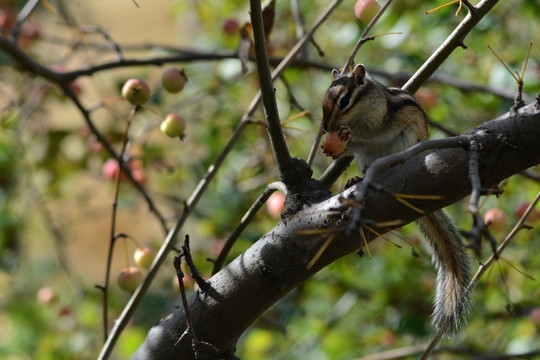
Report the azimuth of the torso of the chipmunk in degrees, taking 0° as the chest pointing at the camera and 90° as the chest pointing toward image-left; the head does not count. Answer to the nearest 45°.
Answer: approximately 90°

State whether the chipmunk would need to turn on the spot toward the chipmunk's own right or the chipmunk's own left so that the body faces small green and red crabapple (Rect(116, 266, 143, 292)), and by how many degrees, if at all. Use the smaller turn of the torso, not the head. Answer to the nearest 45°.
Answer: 0° — it already faces it
